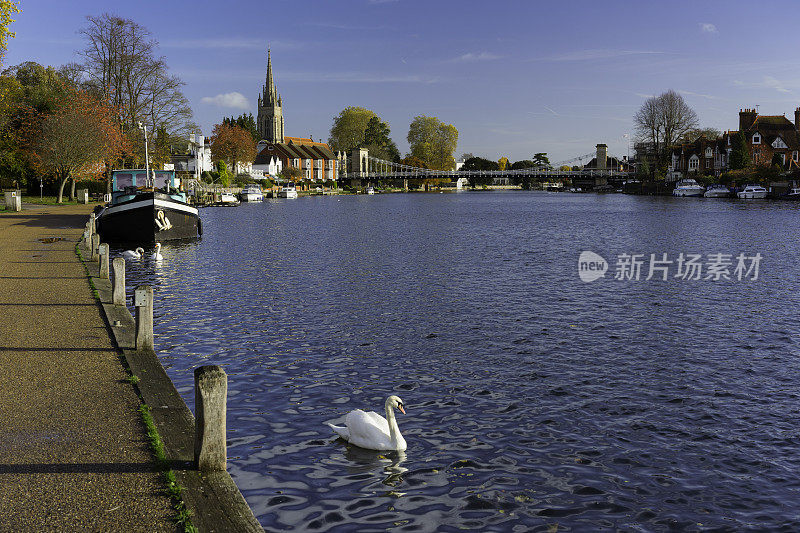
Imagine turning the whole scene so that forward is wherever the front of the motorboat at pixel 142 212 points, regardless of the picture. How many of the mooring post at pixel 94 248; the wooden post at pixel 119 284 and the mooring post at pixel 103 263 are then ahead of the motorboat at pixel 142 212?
3

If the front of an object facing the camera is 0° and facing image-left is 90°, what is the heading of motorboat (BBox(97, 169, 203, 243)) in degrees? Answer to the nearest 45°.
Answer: approximately 0°

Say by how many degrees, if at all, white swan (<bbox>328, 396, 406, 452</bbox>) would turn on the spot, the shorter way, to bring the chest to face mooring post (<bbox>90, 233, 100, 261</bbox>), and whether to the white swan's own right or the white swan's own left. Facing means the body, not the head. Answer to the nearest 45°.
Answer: approximately 180°

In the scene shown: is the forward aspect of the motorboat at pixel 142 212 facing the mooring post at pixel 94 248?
yes

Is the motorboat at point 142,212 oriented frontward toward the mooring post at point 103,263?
yes

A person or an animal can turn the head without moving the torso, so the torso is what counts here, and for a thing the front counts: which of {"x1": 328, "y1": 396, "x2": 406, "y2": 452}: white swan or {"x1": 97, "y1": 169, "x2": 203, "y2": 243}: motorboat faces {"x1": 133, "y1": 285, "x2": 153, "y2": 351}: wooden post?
the motorboat

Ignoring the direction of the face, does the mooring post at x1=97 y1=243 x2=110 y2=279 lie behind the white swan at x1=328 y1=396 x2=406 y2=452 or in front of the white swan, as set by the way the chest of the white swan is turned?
behind

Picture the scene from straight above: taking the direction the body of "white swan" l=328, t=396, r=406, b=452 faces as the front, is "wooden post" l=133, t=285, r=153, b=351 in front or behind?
behind

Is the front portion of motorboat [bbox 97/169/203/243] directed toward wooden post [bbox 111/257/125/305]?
yes
